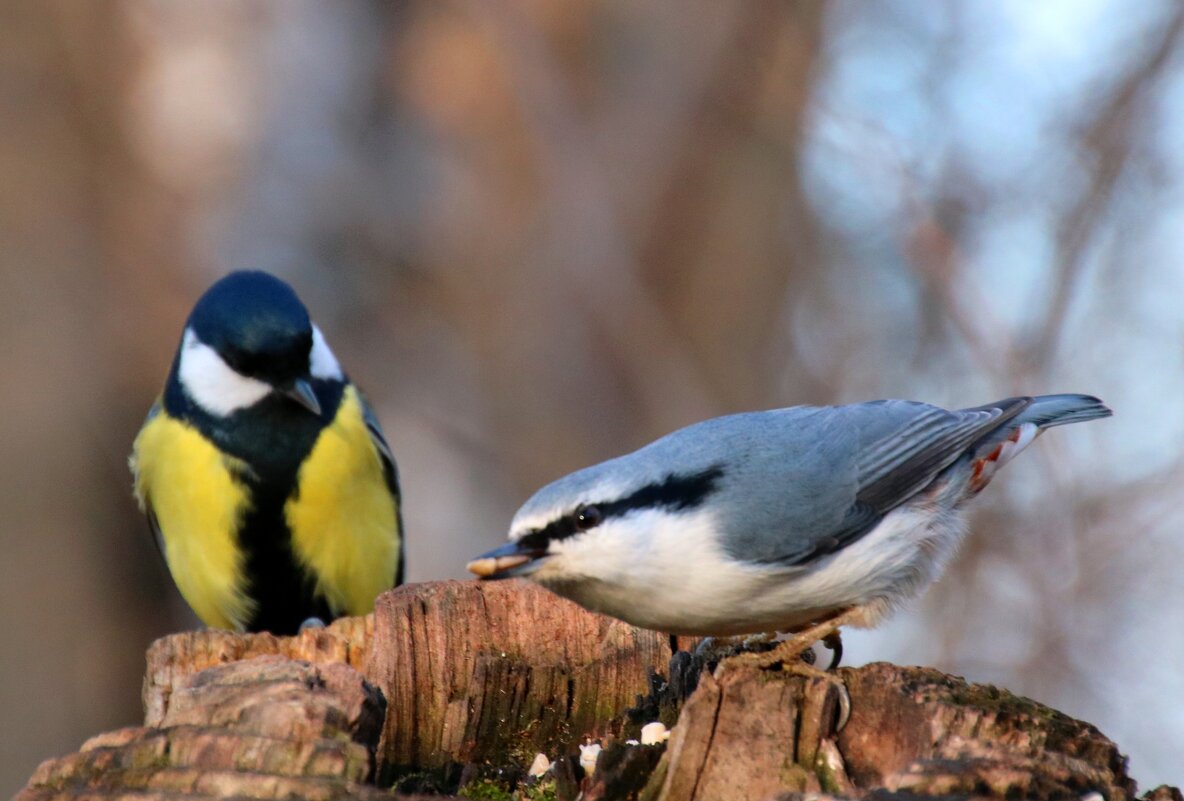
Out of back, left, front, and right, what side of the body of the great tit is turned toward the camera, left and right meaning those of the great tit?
front
